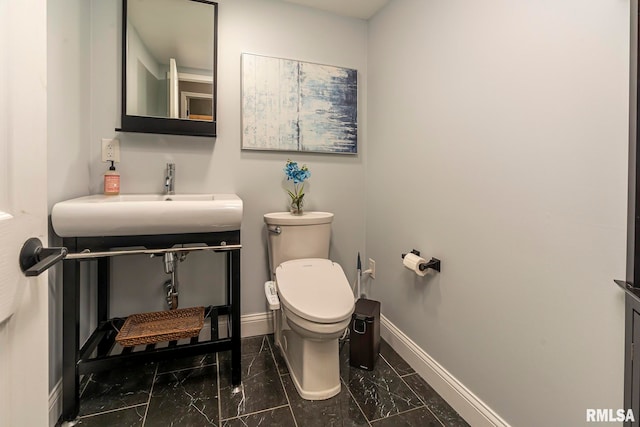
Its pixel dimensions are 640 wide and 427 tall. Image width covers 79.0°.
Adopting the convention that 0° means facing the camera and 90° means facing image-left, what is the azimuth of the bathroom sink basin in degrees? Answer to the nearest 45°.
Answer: approximately 0°

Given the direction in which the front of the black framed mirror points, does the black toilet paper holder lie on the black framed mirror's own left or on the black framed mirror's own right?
on the black framed mirror's own left

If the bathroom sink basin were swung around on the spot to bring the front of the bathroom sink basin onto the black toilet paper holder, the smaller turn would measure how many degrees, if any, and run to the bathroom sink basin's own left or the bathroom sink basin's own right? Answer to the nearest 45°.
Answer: approximately 90° to the bathroom sink basin's own left

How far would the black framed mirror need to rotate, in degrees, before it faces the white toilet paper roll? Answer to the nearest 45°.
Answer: approximately 45° to its left

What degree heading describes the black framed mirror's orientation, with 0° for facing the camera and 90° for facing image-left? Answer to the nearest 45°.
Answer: approximately 0°

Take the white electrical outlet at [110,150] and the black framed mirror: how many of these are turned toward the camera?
2
